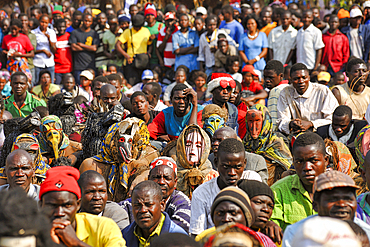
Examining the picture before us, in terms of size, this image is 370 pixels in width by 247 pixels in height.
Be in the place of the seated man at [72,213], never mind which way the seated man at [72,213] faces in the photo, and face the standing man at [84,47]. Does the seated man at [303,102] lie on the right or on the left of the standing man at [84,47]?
right

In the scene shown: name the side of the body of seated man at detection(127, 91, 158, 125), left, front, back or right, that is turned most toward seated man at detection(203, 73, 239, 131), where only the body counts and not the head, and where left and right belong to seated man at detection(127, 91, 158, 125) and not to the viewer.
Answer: left

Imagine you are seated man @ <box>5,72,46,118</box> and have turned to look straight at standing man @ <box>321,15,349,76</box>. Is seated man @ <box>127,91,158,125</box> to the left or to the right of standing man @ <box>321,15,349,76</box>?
right

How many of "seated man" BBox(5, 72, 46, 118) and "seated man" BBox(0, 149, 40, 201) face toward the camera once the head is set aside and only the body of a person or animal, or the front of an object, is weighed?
2

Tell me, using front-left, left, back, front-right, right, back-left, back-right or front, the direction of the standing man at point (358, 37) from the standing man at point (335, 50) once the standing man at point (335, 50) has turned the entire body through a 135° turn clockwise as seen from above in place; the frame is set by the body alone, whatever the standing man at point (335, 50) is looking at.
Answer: right

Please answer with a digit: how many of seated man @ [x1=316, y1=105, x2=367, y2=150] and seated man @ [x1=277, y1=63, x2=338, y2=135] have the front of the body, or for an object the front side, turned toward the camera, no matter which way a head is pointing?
2

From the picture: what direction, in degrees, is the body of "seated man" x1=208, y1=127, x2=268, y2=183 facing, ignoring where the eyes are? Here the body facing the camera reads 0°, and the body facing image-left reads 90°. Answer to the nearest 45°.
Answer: approximately 45°
